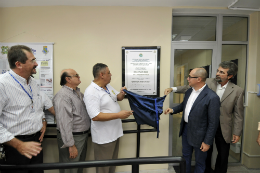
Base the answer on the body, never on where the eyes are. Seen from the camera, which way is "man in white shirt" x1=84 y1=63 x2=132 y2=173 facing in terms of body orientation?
to the viewer's right

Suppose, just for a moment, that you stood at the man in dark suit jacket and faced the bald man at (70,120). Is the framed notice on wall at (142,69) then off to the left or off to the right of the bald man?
right

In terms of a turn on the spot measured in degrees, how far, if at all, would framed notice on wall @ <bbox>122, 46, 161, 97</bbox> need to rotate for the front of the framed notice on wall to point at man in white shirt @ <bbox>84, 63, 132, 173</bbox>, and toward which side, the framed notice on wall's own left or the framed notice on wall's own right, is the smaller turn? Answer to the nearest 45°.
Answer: approximately 45° to the framed notice on wall's own right

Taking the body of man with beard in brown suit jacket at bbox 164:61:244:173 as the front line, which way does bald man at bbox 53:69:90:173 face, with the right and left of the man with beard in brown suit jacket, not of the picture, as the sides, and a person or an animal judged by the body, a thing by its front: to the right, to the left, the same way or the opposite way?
the opposite way

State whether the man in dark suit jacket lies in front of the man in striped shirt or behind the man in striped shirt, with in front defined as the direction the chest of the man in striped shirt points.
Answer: in front

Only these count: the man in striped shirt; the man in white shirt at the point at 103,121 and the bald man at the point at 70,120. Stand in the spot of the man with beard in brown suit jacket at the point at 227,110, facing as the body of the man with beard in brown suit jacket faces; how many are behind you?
0

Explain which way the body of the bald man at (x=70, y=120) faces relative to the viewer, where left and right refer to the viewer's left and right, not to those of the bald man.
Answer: facing to the right of the viewer

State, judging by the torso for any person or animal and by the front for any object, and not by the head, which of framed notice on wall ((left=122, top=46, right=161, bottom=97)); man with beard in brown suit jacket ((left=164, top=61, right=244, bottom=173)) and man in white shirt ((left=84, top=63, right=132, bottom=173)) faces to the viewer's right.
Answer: the man in white shirt

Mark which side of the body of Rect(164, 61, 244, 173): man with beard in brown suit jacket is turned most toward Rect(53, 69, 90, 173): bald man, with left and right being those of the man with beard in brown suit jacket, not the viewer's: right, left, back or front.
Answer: front

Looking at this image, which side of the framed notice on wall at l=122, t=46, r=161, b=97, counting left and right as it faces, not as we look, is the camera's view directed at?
front

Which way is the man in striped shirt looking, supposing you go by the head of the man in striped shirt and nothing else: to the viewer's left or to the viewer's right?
to the viewer's right
